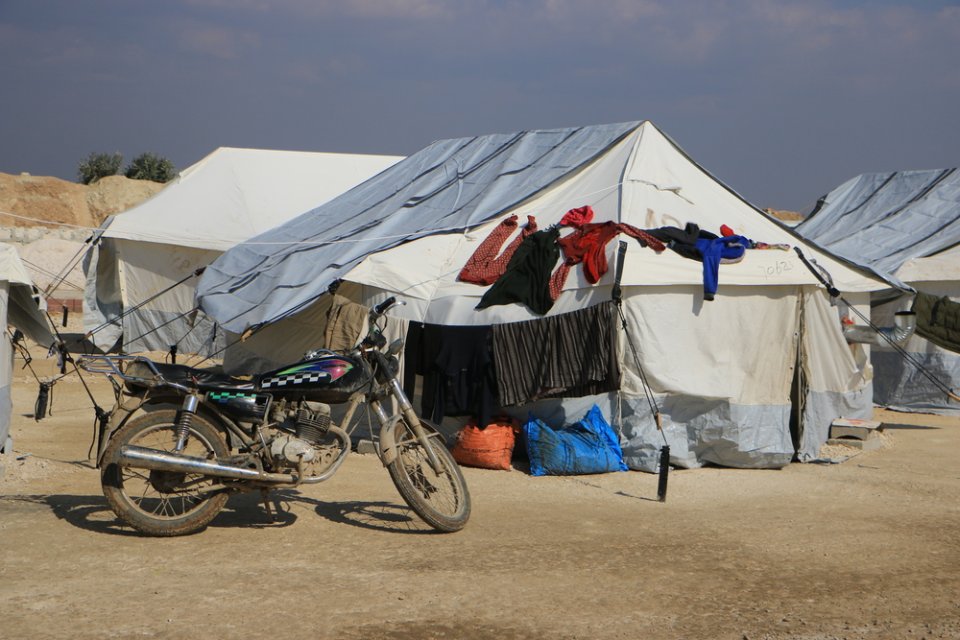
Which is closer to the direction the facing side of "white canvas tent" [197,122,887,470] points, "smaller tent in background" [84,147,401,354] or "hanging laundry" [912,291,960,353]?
the hanging laundry

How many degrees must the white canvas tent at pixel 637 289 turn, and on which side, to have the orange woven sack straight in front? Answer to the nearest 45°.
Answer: approximately 90° to its right

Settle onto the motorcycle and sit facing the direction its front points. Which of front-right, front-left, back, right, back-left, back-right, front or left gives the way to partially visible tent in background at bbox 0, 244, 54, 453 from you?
back-left

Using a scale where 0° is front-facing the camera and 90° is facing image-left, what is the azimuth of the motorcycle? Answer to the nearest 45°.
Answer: approximately 270°

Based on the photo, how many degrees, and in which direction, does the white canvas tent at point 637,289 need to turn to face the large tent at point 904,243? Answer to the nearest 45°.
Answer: approximately 90° to its left

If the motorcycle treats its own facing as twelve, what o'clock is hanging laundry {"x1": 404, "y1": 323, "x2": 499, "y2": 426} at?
The hanging laundry is roughly at 10 o'clock from the motorcycle.

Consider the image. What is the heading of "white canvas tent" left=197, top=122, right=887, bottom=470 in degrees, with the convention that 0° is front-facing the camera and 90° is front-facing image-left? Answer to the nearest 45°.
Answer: approximately 315°
